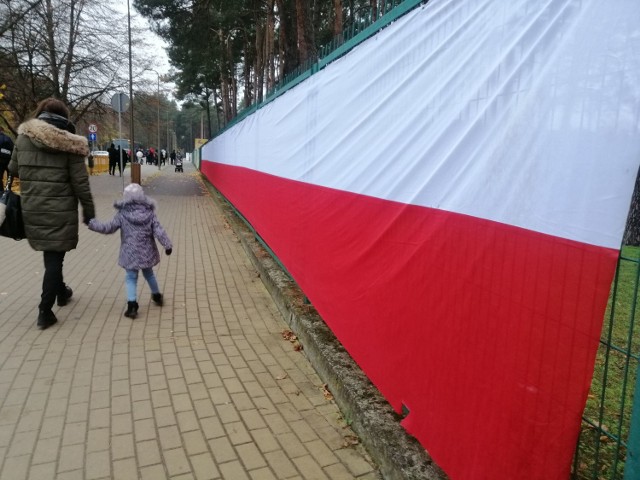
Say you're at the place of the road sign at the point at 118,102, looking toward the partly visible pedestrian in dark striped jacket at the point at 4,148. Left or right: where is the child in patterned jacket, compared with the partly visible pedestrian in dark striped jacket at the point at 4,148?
left

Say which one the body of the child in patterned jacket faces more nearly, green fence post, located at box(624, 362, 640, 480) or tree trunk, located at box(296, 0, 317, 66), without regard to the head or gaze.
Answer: the tree trunk

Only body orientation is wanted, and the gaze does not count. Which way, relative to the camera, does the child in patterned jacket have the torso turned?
away from the camera

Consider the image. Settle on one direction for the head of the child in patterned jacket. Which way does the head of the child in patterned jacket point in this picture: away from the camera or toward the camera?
away from the camera

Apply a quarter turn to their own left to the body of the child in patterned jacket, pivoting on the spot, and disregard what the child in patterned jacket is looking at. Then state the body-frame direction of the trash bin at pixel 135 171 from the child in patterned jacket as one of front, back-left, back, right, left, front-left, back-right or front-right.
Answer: right
